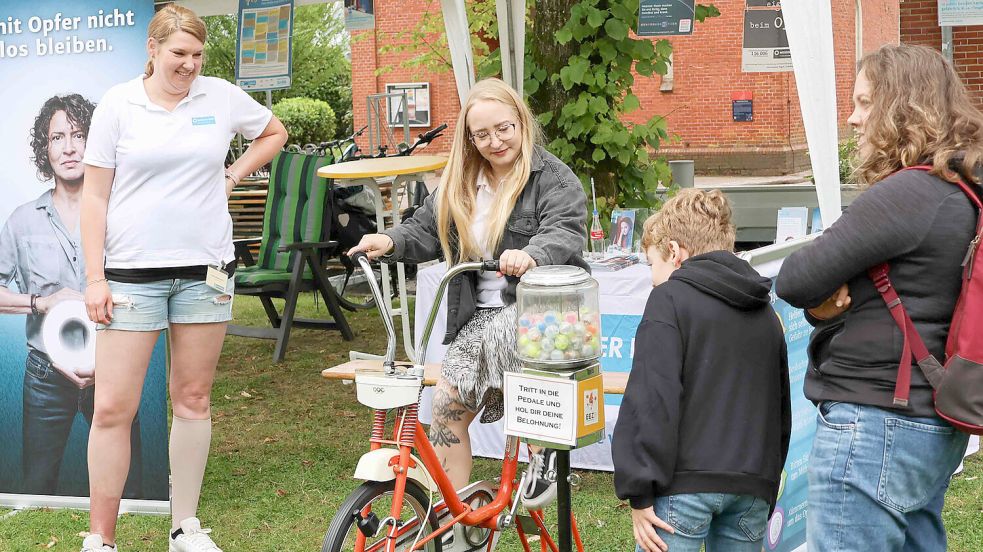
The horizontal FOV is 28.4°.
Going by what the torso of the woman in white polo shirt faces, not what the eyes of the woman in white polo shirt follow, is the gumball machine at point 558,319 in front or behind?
in front

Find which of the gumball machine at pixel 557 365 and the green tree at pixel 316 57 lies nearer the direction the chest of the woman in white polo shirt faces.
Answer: the gumball machine

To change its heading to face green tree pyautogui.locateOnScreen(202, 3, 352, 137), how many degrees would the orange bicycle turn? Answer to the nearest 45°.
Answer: approximately 135° to its right

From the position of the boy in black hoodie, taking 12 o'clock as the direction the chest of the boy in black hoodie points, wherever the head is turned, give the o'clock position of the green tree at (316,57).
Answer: The green tree is roughly at 1 o'clock from the boy in black hoodie.

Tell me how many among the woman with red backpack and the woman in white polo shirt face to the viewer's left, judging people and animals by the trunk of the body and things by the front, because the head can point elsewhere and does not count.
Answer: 1

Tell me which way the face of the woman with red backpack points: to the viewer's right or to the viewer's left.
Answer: to the viewer's left

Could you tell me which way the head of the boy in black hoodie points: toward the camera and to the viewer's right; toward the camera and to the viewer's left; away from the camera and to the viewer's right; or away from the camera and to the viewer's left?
away from the camera and to the viewer's left

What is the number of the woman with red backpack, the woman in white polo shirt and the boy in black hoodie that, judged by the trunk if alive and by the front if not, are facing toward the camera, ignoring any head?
1

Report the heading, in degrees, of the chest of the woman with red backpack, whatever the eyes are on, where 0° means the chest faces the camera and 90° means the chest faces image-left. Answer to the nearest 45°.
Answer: approximately 90°

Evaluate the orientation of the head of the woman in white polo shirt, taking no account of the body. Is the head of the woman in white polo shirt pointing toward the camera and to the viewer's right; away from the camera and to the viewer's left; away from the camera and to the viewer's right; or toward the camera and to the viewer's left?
toward the camera and to the viewer's right

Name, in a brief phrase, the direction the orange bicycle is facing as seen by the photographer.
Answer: facing the viewer and to the left of the viewer

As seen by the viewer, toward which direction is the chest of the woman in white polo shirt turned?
toward the camera

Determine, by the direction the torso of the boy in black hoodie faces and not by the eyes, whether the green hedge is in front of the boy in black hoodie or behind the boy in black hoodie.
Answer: in front
